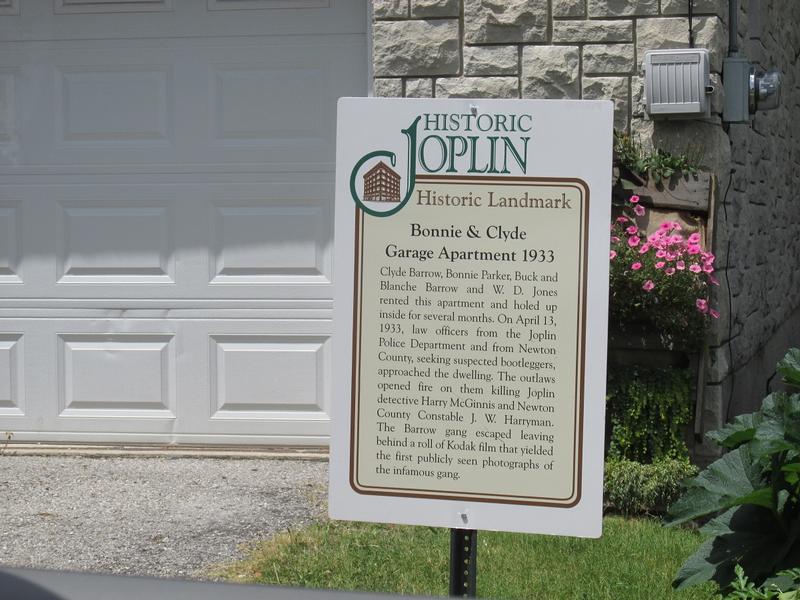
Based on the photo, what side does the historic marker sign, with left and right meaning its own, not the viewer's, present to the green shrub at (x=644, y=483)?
back

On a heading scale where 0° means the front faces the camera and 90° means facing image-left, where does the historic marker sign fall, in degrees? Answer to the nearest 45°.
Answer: approximately 0°

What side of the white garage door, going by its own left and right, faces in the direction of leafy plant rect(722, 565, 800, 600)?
front

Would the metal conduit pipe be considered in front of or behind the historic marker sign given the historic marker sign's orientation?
behind

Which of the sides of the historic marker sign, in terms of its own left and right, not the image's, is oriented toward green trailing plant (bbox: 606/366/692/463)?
back

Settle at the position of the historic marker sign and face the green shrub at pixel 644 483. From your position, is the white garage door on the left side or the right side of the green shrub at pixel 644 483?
left

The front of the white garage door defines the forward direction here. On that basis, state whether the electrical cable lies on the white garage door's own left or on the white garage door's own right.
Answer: on the white garage door's own left

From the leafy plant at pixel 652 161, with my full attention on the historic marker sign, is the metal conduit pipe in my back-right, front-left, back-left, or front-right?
back-left

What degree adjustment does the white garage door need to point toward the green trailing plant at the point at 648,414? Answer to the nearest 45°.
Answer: approximately 45° to its left

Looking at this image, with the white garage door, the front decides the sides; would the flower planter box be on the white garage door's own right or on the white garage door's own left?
on the white garage door's own left
